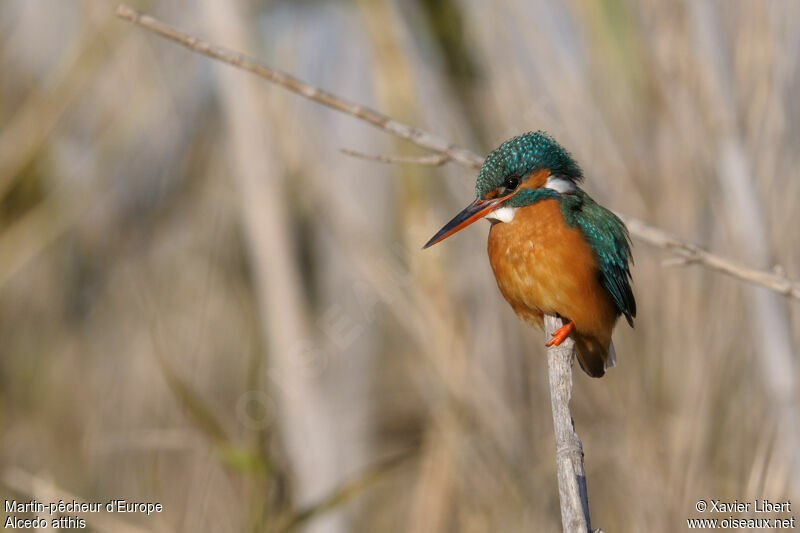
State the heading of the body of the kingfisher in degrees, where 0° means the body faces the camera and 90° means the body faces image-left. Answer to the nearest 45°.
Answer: approximately 45°
